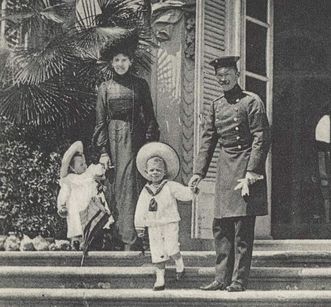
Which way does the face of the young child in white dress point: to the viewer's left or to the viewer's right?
to the viewer's right

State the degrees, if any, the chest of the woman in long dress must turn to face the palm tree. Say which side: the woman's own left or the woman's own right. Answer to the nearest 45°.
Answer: approximately 135° to the woman's own right

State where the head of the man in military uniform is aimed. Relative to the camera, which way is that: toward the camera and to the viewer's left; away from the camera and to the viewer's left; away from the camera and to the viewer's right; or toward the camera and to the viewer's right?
toward the camera and to the viewer's left

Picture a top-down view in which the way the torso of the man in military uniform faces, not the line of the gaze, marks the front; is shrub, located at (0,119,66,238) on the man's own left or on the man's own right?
on the man's own right

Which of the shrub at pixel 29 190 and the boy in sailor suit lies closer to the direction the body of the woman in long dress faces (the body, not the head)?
the boy in sailor suit

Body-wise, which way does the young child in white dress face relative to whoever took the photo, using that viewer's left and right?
facing the viewer and to the right of the viewer

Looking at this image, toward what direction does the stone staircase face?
toward the camera

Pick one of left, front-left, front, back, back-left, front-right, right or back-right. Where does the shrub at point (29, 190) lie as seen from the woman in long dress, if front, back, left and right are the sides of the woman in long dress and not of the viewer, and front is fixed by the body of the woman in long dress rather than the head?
back-right

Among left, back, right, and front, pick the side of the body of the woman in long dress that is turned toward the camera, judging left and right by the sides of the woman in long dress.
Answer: front

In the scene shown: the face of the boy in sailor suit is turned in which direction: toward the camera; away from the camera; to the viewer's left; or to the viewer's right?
toward the camera

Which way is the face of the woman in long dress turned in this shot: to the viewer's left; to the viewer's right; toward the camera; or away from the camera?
toward the camera
